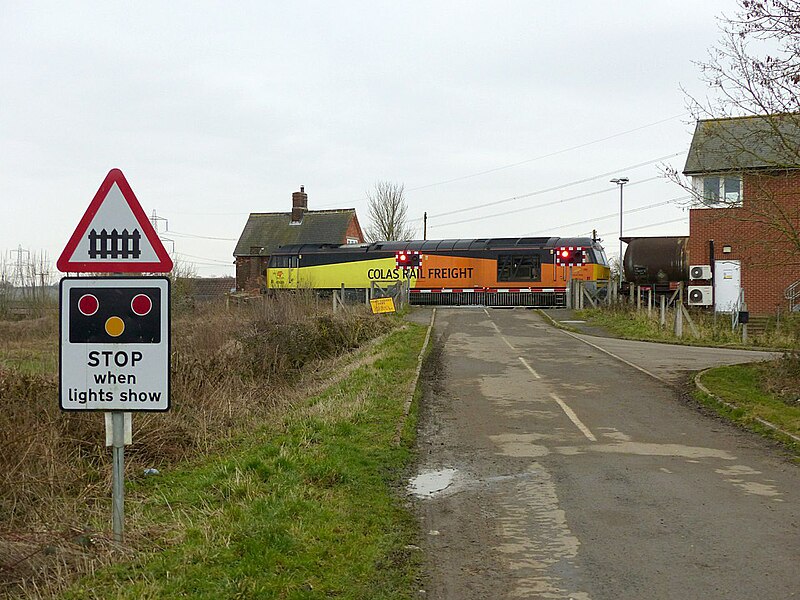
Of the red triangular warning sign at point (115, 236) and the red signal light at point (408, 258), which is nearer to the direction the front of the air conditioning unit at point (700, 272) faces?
the red triangular warning sign

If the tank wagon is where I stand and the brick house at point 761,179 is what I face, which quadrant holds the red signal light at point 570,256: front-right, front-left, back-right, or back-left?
back-right

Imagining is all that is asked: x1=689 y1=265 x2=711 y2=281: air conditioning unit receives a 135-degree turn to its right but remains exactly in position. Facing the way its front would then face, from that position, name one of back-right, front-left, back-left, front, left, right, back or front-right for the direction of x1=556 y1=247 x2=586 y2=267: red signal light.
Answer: front

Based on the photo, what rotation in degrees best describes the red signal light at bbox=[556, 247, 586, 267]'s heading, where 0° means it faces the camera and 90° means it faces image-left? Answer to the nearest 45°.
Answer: approximately 0°

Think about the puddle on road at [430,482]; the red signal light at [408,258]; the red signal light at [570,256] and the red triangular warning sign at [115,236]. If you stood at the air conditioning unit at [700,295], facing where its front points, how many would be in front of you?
2

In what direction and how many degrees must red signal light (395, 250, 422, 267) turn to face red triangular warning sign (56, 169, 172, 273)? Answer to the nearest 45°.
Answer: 0° — it already faces it

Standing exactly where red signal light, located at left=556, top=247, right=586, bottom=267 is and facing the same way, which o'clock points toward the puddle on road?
The puddle on road is roughly at 12 o'clock from the red signal light.

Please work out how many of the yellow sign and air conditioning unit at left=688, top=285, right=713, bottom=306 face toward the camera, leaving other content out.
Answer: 2

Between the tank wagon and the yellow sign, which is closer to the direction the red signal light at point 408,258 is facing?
the yellow sign
